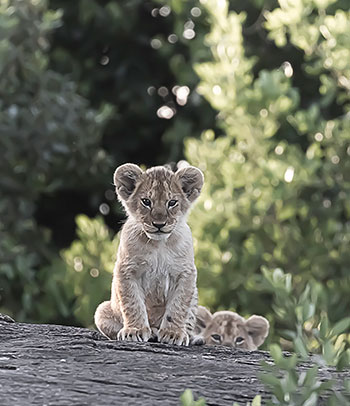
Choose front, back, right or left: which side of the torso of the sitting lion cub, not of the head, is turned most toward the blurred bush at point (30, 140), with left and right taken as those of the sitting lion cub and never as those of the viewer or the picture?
back

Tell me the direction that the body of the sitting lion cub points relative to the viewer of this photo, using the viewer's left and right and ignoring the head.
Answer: facing the viewer

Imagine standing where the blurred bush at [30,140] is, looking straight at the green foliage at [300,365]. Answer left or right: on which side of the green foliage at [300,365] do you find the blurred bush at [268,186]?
left

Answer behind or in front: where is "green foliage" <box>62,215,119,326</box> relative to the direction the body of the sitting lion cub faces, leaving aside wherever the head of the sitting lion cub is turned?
behind

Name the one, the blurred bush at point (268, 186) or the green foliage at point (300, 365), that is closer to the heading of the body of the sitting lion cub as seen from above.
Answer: the green foliage

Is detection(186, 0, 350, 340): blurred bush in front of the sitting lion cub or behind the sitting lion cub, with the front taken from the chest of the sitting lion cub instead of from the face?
behind

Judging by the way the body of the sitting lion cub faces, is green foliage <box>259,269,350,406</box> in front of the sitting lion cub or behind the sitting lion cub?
in front

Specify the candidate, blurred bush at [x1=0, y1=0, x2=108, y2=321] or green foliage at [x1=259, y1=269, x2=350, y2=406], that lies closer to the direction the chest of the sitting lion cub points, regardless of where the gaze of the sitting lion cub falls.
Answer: the green foliage
